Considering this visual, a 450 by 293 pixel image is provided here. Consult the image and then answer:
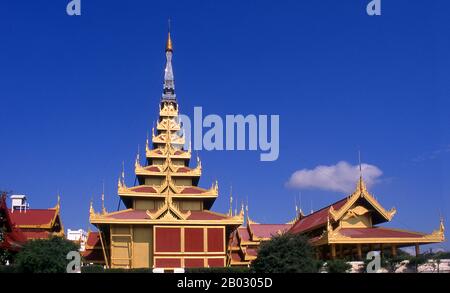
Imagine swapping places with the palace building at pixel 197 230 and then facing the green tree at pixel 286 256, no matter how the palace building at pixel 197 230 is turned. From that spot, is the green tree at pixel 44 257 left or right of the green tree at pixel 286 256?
right

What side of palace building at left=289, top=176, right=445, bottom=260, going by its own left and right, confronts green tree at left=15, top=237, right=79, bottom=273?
right

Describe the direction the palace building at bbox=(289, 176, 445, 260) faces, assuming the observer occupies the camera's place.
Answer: facing the viewer and to the right of the viewer

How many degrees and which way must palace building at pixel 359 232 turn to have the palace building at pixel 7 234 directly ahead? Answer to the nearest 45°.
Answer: approximately 135° to its right

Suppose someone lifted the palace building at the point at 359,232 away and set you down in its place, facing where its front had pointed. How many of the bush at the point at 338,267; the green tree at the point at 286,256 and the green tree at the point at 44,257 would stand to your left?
0

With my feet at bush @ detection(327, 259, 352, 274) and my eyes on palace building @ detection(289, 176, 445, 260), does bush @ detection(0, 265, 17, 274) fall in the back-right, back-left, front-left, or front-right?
back-left

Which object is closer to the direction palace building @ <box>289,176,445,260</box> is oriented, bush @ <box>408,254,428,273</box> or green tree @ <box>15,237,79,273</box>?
the bush

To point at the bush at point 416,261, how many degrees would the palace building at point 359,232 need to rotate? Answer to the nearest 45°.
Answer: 0° — it already faces it

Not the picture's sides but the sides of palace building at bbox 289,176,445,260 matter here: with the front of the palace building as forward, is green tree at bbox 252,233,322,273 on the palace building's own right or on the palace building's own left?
on the palace building's own right

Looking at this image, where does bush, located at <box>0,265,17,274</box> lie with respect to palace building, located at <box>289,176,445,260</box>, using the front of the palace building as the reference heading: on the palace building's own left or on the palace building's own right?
on the palace building's own right

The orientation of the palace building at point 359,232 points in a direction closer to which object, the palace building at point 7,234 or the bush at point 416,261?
the bush

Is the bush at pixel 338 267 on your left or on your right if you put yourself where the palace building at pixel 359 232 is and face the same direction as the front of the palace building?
on your right

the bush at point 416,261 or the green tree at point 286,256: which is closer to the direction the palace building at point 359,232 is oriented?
the bush

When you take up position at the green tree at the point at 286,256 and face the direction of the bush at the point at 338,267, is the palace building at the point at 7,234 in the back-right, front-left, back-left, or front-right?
back-left

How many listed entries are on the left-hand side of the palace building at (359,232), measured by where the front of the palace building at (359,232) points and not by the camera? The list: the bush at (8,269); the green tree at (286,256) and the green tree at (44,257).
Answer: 0
